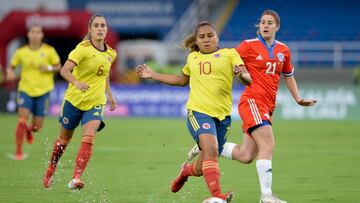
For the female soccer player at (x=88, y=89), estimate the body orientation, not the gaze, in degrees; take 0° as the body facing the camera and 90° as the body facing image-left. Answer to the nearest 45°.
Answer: approximately 315°

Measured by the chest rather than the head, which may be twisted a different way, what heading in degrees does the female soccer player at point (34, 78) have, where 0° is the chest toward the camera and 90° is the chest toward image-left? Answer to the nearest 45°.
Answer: approximately 0°

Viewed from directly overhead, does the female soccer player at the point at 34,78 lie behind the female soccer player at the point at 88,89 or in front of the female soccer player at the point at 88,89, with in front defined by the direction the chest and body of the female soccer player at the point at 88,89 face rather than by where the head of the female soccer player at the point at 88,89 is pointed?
behind
